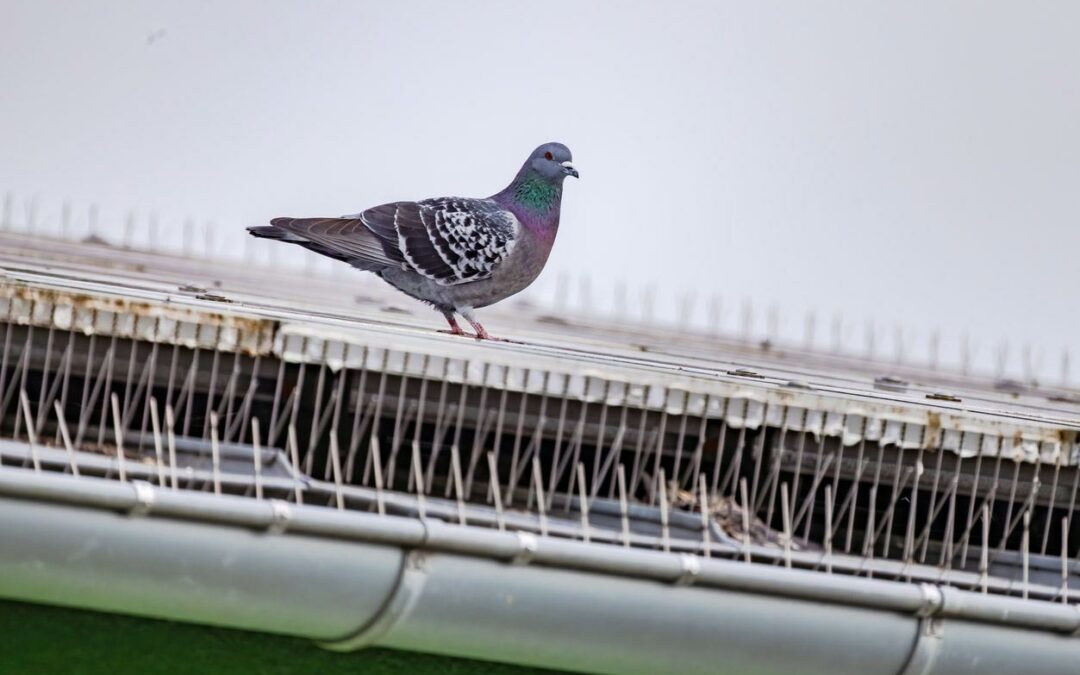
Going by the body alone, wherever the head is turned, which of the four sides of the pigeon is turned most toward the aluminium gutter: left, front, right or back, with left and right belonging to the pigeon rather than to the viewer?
right

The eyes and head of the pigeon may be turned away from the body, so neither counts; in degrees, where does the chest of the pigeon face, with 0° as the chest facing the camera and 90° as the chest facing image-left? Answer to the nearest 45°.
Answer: approximately 270°
